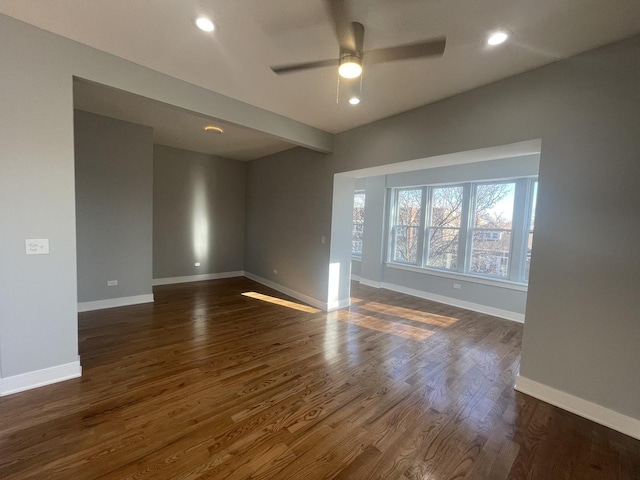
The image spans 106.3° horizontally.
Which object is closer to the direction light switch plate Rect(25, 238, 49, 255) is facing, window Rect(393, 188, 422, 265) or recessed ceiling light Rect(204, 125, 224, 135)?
the window

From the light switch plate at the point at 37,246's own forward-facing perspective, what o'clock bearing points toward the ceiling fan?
The ceiling fan is roughly at 11 o'clock from the light switch plate.

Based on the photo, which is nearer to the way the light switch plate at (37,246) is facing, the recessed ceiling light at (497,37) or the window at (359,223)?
the recessed ceiling light

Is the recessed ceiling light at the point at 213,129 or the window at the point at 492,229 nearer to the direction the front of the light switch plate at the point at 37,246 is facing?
the window

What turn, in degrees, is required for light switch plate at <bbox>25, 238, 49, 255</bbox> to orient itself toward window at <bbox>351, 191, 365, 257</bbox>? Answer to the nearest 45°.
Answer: approximately 90° to its left

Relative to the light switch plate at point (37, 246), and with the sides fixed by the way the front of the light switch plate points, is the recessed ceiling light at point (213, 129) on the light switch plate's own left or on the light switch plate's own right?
on the light switch plate's own left

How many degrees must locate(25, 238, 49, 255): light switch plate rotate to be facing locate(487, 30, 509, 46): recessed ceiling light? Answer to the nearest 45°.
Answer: approximately 45° to its left

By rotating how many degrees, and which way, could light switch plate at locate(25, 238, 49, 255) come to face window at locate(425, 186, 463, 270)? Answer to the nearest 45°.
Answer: approximately 90° to its left

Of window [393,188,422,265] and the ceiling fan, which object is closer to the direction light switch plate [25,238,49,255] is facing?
the ceiling fan

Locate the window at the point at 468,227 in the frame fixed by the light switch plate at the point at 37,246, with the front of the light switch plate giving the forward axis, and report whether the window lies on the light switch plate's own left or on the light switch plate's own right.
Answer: on the light switch plate's own left

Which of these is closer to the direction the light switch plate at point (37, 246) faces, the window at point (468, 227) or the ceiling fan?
the ceiling fan
